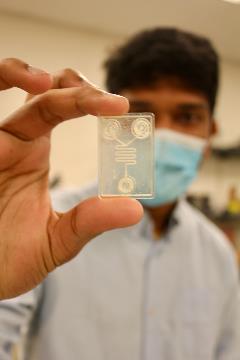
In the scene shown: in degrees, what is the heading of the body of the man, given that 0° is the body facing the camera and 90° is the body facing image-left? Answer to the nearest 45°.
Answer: approximately 0°
